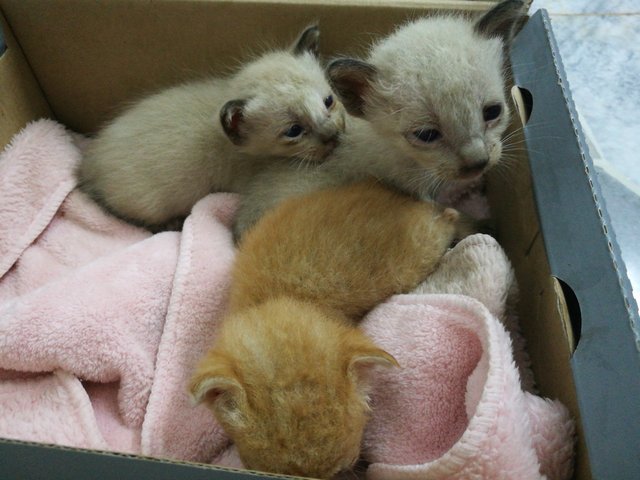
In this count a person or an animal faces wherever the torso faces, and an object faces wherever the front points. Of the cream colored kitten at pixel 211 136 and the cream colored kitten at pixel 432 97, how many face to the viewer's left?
0

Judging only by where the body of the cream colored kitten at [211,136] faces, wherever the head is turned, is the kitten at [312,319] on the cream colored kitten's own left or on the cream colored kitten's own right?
on the cream colored kitten's own right

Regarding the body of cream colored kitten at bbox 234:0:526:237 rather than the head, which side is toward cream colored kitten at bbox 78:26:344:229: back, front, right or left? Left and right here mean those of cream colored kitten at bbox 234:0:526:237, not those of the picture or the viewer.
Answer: back

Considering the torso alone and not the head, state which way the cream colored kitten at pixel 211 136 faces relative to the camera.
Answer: to the viewer's right

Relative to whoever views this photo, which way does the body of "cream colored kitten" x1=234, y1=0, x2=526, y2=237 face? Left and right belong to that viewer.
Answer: facing the viewer and to the right of the viewer

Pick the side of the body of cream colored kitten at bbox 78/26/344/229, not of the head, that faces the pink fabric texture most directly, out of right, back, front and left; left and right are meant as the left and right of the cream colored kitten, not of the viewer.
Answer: right
